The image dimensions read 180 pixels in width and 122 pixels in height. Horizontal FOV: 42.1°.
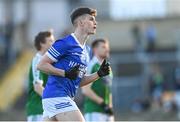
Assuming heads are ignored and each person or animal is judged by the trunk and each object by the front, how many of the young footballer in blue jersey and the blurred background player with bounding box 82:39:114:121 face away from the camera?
0

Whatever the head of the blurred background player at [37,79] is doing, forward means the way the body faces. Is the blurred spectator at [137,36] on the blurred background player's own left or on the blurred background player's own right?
on the blurred background player's own left

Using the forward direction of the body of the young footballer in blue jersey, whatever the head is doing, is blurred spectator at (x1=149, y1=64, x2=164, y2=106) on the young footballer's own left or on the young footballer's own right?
on the young footballer's own left

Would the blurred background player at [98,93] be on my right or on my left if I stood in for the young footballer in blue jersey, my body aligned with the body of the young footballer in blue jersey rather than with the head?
on my left

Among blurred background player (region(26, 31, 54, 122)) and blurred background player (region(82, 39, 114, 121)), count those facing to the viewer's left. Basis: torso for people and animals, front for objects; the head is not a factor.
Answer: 0

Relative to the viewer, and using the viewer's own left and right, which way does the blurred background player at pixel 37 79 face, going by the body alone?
facing to the right of the viewer

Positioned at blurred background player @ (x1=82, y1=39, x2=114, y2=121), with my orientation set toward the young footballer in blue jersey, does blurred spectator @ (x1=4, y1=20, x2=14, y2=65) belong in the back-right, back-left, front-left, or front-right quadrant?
back-right
